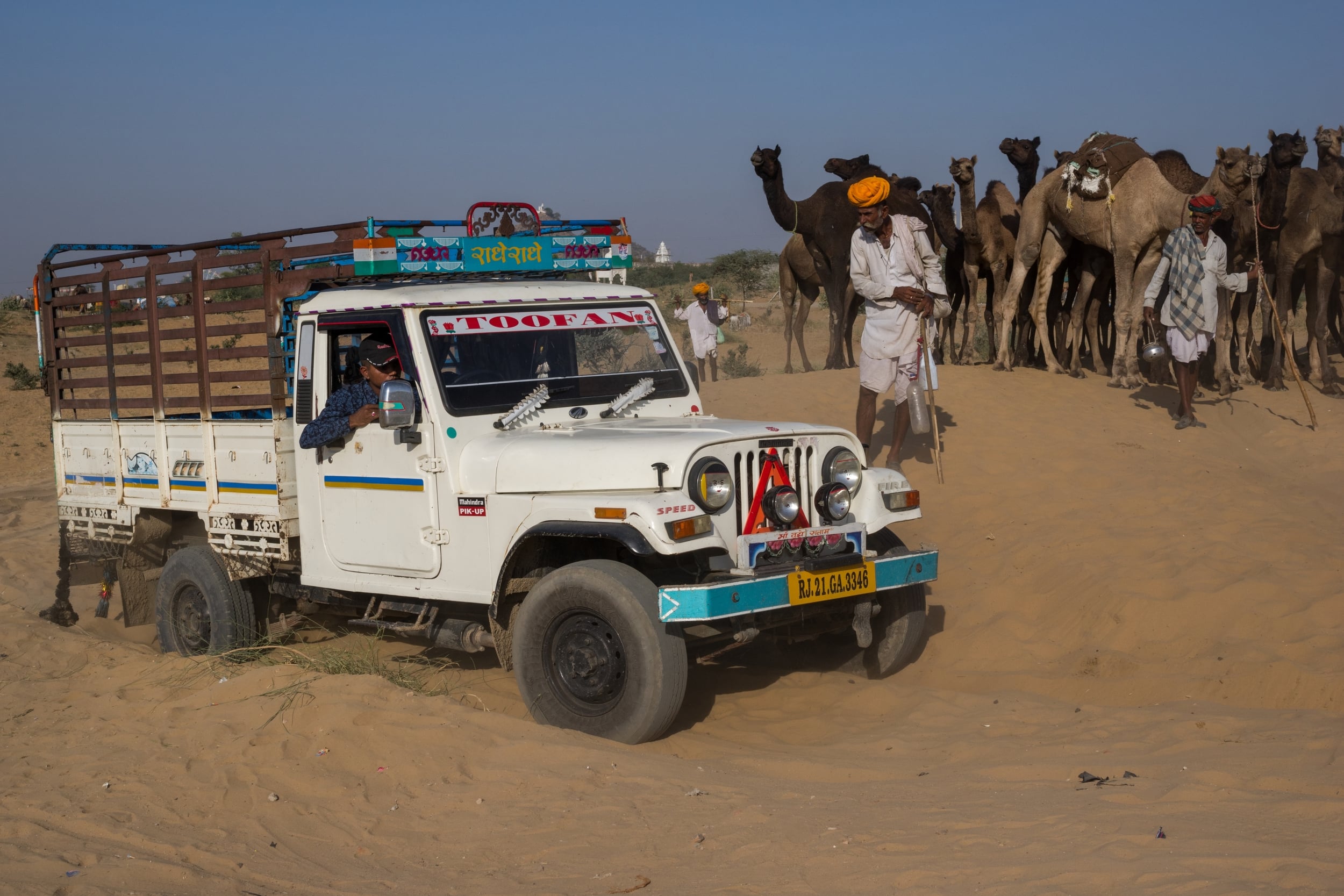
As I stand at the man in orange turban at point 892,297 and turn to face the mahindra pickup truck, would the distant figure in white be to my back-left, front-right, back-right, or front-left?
back-right

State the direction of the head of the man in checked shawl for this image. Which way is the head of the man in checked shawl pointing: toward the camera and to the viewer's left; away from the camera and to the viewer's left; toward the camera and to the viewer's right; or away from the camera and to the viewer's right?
toward the camera and to the viewer's left

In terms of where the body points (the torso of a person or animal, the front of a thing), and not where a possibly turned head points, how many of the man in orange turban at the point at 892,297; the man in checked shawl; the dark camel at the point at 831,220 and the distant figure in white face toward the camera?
3

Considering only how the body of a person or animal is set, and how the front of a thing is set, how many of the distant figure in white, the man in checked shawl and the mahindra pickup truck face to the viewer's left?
0

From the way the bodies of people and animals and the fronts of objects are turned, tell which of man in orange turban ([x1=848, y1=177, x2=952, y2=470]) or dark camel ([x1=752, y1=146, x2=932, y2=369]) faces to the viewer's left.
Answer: the dark camel

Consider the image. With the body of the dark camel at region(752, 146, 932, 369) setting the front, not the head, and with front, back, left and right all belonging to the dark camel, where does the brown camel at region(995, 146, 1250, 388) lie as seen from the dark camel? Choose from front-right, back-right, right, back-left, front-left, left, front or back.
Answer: back-left

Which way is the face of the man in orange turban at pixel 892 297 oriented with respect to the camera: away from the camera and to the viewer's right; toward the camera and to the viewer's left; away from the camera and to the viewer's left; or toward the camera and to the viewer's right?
toward the camera and to the viewer's left

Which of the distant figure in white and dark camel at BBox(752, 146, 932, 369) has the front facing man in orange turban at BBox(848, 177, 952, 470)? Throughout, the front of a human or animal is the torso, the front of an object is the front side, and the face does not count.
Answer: the distant figure in white

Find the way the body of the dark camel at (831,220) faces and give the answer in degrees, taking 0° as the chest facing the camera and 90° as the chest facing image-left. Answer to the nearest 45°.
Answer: approximately 90°

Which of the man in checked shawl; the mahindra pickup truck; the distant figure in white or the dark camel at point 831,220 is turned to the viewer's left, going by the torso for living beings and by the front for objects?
the dark camel

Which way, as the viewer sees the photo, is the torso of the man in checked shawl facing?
toward the camera

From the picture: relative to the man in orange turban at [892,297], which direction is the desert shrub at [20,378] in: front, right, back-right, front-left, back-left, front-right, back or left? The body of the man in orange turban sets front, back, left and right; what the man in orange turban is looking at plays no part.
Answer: back-right

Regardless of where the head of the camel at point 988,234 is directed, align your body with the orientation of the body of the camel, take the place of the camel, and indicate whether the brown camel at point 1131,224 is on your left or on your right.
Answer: on your left
